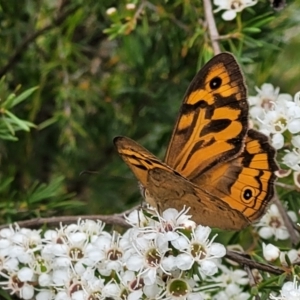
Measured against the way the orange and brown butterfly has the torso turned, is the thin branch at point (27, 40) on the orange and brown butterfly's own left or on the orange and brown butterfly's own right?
on the orange and brown butterfly's own right

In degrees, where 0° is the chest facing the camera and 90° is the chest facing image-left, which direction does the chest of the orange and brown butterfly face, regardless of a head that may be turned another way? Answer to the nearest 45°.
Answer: approximately 90°
